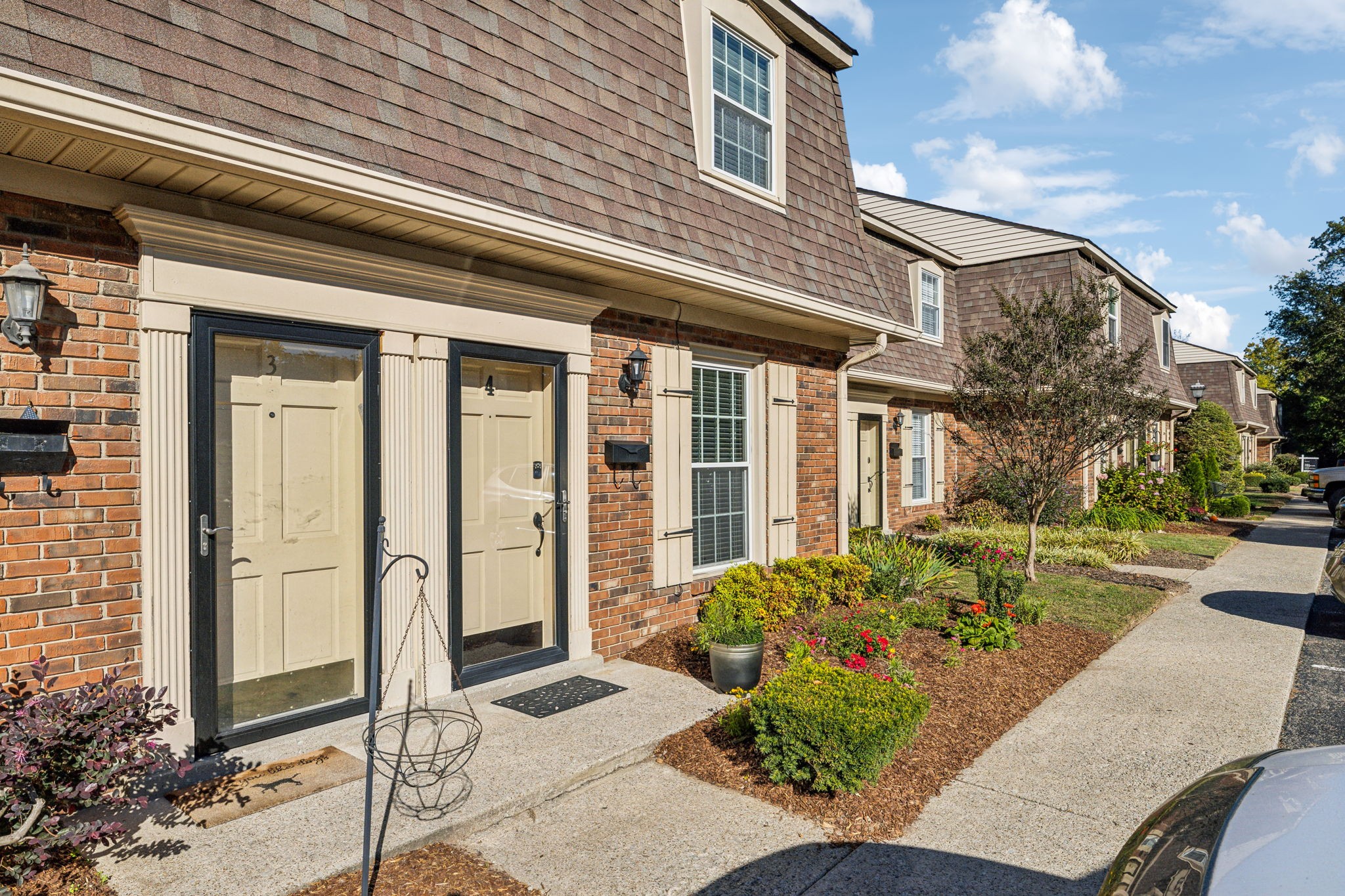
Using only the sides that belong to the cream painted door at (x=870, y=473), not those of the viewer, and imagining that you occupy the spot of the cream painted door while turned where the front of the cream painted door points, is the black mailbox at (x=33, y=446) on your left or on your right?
on your right

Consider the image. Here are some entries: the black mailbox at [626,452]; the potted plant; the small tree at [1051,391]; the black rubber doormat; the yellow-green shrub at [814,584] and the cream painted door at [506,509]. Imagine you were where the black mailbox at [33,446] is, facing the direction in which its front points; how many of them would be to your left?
6

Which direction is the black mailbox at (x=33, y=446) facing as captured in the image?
toward the camera

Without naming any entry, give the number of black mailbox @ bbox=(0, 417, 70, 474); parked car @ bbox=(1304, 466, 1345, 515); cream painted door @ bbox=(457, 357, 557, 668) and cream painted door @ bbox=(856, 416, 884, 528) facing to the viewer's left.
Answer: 1

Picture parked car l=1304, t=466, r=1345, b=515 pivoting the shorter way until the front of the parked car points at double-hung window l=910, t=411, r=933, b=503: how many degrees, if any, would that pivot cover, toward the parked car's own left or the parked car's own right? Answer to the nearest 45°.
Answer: approximately 45° to the parked car's own left

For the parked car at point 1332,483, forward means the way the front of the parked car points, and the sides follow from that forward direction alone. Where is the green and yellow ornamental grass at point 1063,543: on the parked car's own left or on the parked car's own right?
on the parked car's own left

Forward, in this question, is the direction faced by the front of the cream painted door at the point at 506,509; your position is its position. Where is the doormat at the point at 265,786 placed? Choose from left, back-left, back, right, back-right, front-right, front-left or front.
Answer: right

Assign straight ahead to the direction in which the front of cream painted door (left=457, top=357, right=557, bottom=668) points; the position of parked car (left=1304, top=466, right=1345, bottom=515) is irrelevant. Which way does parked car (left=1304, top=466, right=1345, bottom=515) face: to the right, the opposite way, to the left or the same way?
the opposite way

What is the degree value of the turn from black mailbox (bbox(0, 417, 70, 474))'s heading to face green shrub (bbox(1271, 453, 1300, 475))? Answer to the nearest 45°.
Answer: approximately 90° to its left

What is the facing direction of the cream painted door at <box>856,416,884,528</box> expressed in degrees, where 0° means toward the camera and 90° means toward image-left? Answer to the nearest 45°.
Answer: approximately 315°

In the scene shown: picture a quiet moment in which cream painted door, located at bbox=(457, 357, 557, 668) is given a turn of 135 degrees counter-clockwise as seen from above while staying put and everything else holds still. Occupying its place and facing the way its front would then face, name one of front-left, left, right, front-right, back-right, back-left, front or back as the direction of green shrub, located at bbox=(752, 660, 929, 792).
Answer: back-right

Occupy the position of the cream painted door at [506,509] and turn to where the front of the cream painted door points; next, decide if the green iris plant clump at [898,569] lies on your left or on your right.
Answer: on your left

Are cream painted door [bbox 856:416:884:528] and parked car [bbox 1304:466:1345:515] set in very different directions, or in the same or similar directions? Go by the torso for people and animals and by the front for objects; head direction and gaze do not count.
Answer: very different directions

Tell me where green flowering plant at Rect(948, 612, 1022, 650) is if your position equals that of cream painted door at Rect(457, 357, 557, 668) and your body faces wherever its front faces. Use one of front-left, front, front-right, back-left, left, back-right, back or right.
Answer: front-left
